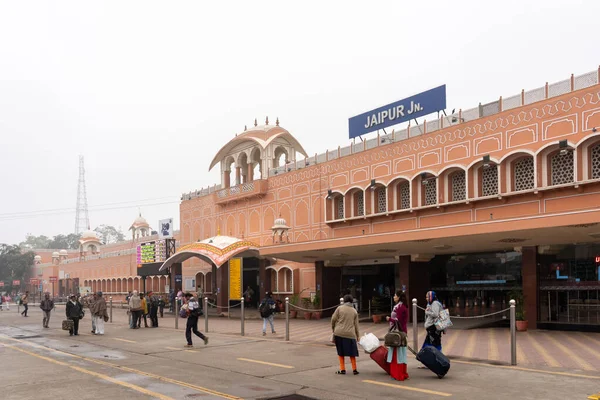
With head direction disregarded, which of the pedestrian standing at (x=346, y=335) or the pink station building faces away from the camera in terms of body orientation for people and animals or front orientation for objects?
the pedestrian standing

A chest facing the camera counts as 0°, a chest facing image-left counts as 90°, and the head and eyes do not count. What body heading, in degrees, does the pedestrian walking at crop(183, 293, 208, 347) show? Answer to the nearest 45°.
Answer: approximately 90°

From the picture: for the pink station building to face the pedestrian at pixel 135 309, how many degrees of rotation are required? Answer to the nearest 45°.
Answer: approximately 45° to its right

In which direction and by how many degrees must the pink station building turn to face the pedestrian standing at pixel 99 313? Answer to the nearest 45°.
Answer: approximately 45° to its right

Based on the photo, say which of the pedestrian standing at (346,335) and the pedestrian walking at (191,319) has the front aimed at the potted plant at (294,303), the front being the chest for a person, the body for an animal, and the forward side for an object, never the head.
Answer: the pedestrian standing at (346,335)

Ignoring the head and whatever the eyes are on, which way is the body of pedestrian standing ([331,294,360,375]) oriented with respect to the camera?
away from the camera
